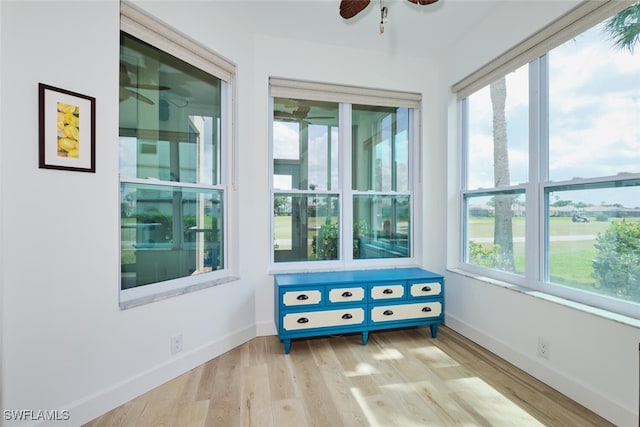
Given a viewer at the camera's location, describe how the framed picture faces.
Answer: facing the viewer and to the right of the viewer

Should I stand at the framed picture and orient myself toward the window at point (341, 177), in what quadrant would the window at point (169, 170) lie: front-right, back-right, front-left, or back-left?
front-left

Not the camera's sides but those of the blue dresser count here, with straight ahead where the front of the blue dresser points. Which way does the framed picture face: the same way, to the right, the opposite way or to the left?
to the left

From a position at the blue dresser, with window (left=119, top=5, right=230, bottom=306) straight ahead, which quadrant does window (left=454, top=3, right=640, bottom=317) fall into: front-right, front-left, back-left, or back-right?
back-left

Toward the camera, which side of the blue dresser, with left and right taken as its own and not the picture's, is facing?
front

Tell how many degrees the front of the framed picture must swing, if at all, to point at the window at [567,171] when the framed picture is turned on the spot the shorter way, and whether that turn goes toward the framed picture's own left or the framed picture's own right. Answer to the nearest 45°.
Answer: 0° — it already faces it

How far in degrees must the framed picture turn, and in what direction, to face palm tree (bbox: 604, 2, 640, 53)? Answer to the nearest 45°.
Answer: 0° — it already faces it

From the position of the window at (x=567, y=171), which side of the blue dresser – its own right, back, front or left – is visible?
left

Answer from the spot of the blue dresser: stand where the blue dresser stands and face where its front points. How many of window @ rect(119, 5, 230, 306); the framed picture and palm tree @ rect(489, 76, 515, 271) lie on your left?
1

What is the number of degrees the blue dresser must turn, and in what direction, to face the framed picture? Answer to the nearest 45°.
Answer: approximately 45° to its right

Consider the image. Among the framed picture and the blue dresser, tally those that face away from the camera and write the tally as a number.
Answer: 0
